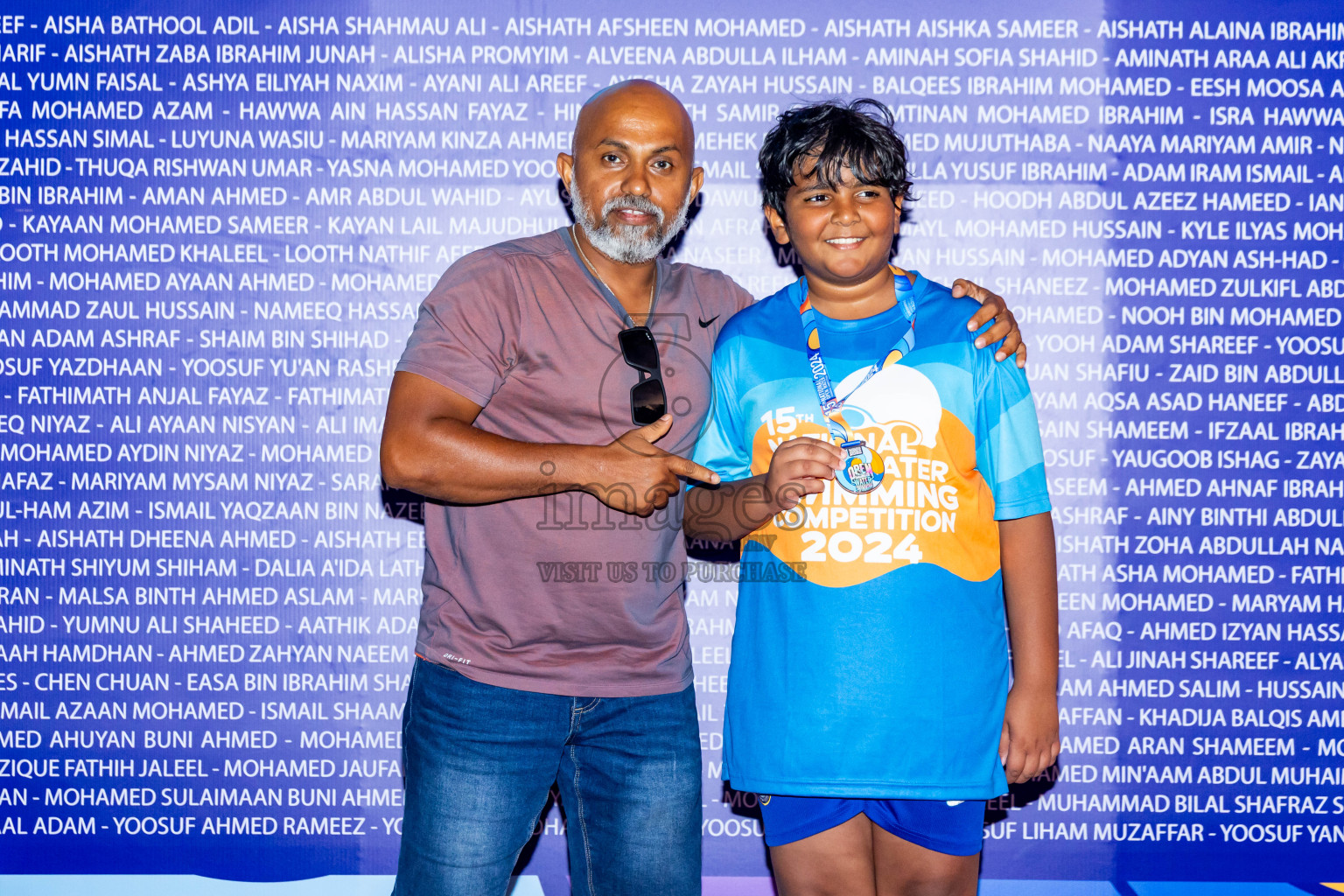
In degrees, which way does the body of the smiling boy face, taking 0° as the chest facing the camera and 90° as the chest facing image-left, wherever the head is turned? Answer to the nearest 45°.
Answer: approximately 0°
